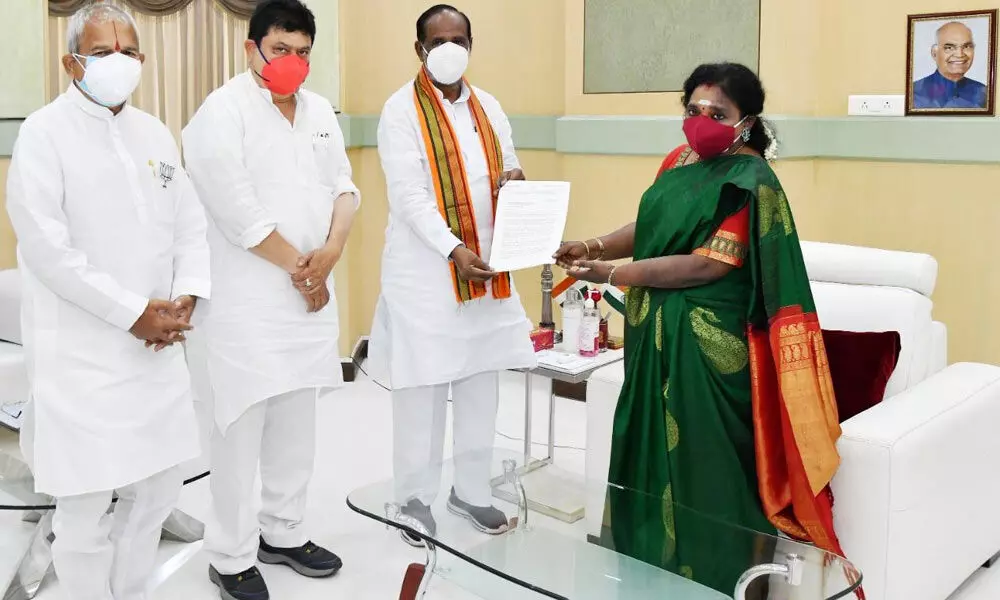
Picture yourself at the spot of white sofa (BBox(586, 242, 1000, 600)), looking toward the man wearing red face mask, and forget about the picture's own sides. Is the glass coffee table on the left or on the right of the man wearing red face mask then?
left

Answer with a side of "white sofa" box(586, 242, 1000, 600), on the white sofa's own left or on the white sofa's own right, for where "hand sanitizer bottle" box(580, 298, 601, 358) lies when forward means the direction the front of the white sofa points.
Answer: on the white sofa's own right

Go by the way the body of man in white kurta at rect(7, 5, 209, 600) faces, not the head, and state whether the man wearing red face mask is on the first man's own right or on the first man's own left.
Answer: on the first man's own left

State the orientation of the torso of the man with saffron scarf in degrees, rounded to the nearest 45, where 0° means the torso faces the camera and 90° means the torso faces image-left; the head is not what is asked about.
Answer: approximately 315°

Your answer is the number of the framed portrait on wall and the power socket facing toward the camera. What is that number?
2

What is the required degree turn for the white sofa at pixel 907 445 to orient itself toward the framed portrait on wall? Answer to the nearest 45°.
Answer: approximately 135° to its right

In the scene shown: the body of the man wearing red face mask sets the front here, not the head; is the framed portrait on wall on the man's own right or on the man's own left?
on the man's own left

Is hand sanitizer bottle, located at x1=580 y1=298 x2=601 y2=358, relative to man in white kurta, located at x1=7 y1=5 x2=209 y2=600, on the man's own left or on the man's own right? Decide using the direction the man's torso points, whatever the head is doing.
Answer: on the man's own left

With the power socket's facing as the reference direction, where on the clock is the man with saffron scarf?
The man with saffron scarf is roughly at 1 o'clock from the power socket.

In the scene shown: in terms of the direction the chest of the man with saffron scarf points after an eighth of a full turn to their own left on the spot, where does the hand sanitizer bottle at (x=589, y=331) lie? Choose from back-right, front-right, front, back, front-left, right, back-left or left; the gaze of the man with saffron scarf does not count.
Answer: front-left

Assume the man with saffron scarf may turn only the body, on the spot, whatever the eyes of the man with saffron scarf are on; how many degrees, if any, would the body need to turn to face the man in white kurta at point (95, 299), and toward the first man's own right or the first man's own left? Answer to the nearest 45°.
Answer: approximately 90° to the first man's own right

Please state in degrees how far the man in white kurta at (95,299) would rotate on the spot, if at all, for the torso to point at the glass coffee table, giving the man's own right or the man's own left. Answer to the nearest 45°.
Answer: approximately 45° to the man's own left

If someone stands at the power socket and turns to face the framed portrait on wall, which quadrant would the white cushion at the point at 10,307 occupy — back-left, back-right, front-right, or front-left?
back-right

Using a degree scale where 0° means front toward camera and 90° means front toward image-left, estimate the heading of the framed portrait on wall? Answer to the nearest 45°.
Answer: approximately 0°
